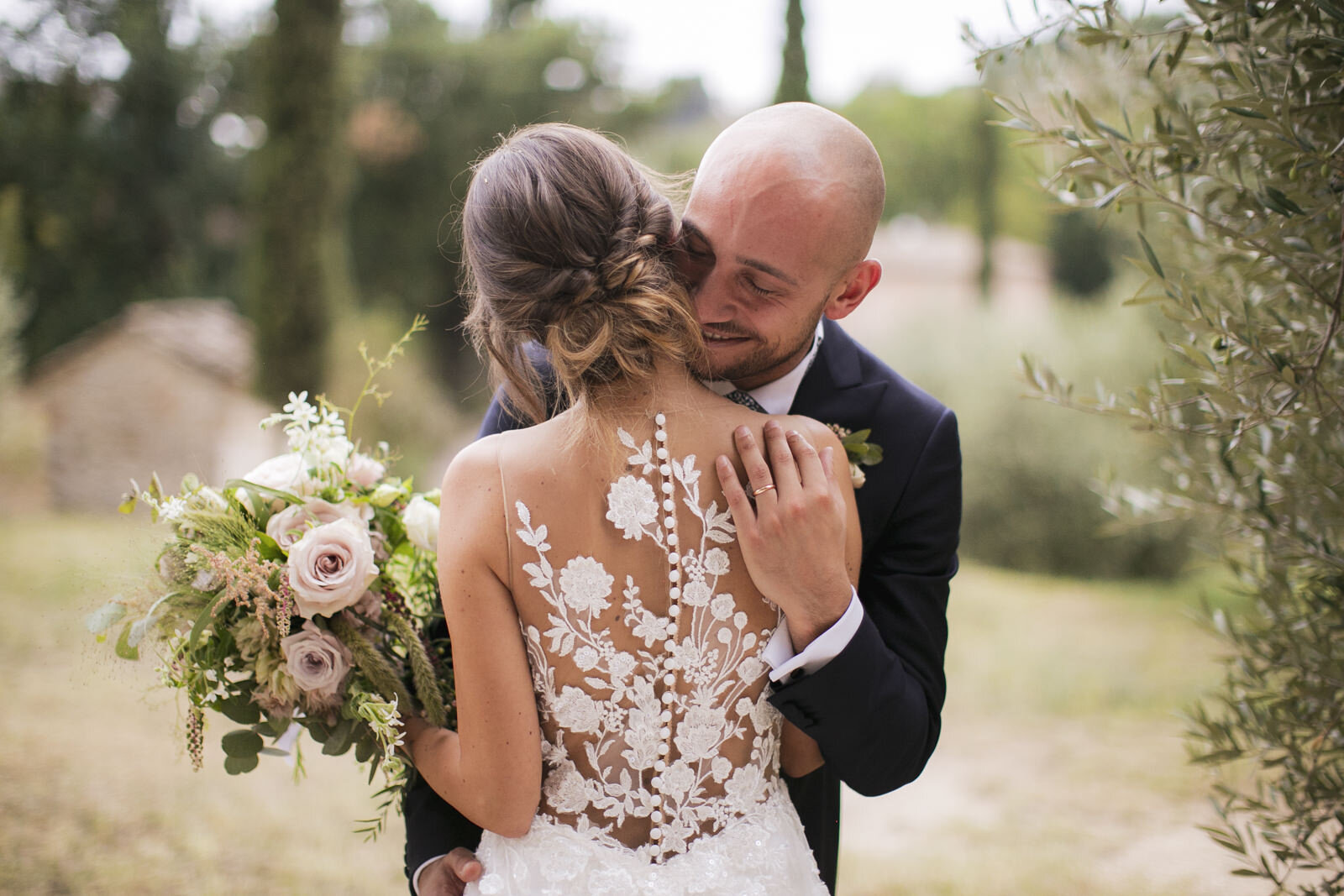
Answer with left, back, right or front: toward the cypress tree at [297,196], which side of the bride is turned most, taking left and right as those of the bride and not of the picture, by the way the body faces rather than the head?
front

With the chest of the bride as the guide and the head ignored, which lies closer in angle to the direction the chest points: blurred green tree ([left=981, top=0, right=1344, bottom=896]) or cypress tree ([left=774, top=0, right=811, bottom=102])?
the cypress tree

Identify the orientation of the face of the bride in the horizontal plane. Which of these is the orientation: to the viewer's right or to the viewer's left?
to the viewer's right

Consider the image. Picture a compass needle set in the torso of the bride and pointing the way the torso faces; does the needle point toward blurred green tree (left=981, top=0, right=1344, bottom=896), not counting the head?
no

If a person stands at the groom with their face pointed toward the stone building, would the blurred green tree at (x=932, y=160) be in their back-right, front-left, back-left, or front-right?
front-right

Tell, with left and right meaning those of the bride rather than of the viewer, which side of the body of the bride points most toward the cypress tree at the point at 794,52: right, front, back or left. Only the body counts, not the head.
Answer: front

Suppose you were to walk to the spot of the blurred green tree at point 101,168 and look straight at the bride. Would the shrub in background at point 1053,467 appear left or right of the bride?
left

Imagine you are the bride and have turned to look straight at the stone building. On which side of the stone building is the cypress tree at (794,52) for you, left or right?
right

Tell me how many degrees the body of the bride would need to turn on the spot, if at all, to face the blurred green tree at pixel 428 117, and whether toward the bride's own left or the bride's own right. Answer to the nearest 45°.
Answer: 0° — they already face it

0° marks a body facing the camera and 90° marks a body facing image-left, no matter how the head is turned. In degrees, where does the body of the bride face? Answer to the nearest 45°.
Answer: approximately 180°

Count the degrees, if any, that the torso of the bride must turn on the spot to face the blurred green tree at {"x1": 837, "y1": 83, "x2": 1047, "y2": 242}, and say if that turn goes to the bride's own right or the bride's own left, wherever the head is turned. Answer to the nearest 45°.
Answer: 0° — they already face it

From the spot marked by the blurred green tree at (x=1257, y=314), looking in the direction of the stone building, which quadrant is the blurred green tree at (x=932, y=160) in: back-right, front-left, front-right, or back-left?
front-right

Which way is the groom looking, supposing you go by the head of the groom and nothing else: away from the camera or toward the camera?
toward the camera

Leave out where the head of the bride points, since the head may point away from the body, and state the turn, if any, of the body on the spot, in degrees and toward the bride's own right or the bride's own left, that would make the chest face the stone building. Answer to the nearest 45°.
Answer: approximately 45° to the bride's own left
